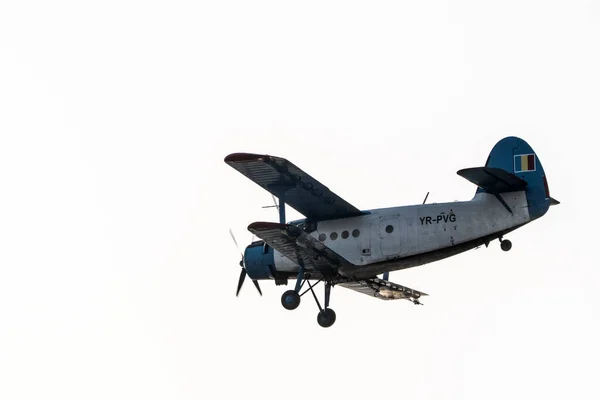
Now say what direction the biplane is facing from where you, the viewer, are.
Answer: facing away from the viewer and to the left of the viewer
